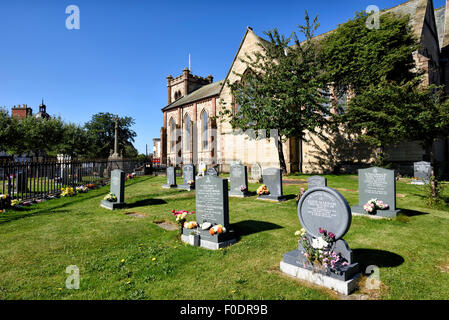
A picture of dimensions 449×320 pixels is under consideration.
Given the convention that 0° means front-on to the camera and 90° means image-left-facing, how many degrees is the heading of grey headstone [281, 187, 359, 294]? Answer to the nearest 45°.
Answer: approximately 45°

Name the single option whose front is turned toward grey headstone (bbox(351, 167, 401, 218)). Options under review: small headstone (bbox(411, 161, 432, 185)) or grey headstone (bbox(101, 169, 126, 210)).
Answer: the small headstone

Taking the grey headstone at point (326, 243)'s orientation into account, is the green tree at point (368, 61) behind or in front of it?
behind

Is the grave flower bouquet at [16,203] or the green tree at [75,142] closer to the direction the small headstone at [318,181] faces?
the grave flower bouquet

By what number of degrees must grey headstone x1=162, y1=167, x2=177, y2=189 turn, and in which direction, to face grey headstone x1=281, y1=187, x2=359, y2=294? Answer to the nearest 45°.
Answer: approximately 45° to its left

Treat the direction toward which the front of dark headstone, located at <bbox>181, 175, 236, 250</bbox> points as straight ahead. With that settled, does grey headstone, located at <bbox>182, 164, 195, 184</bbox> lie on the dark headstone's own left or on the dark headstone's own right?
on the dark headstone's own right

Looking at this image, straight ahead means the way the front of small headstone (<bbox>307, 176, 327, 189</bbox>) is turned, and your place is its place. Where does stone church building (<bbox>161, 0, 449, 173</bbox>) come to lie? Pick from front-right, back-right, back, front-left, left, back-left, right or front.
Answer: back

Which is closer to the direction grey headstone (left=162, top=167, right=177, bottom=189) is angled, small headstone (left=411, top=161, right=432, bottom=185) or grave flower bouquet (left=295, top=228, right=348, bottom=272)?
the grave flower bouquet

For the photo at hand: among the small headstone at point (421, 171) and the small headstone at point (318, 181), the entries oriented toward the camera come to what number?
2

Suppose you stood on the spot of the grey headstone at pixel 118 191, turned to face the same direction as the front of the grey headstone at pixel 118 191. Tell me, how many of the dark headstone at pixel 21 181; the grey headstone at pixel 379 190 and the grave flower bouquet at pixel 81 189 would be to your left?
1

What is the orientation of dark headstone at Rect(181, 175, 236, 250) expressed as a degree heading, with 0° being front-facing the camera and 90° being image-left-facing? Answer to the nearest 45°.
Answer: approximately 45°

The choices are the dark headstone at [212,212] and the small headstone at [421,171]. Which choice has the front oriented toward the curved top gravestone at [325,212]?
the small headstone

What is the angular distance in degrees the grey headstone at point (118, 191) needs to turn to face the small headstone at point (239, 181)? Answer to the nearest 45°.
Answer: approximately 135° to its left
